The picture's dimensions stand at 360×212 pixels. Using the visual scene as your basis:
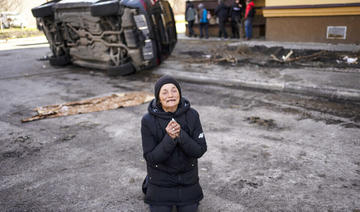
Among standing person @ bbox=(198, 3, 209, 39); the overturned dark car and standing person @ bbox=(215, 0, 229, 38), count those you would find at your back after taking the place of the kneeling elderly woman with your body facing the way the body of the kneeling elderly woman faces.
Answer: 3

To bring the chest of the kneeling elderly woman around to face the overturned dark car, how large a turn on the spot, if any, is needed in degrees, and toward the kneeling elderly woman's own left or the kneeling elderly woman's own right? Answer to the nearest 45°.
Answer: approximately 180°

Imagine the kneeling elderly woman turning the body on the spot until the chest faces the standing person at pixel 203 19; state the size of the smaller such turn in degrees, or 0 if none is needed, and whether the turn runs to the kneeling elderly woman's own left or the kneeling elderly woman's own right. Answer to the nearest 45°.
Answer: approximately 180°

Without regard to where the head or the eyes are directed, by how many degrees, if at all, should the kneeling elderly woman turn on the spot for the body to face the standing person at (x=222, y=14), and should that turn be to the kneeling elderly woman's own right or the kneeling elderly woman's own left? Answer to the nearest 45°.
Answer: approximately 180°
